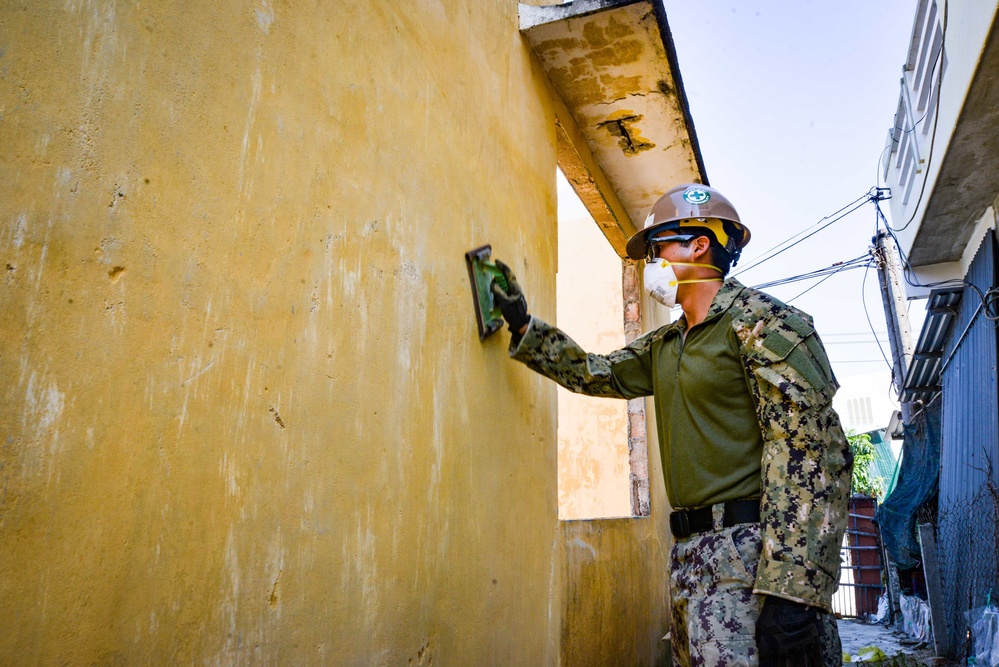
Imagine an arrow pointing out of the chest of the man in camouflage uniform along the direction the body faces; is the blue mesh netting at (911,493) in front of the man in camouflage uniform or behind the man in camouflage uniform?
behind

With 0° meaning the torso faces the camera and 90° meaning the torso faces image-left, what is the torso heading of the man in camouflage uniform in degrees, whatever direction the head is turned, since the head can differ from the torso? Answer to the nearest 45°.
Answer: approximately 45°

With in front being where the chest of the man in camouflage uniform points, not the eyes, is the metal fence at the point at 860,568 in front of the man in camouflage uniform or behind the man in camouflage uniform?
behind

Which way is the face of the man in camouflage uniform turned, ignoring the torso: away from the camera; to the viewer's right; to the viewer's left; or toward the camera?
to the viewer's left

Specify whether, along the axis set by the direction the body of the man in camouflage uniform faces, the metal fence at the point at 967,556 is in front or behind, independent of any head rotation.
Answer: behind
